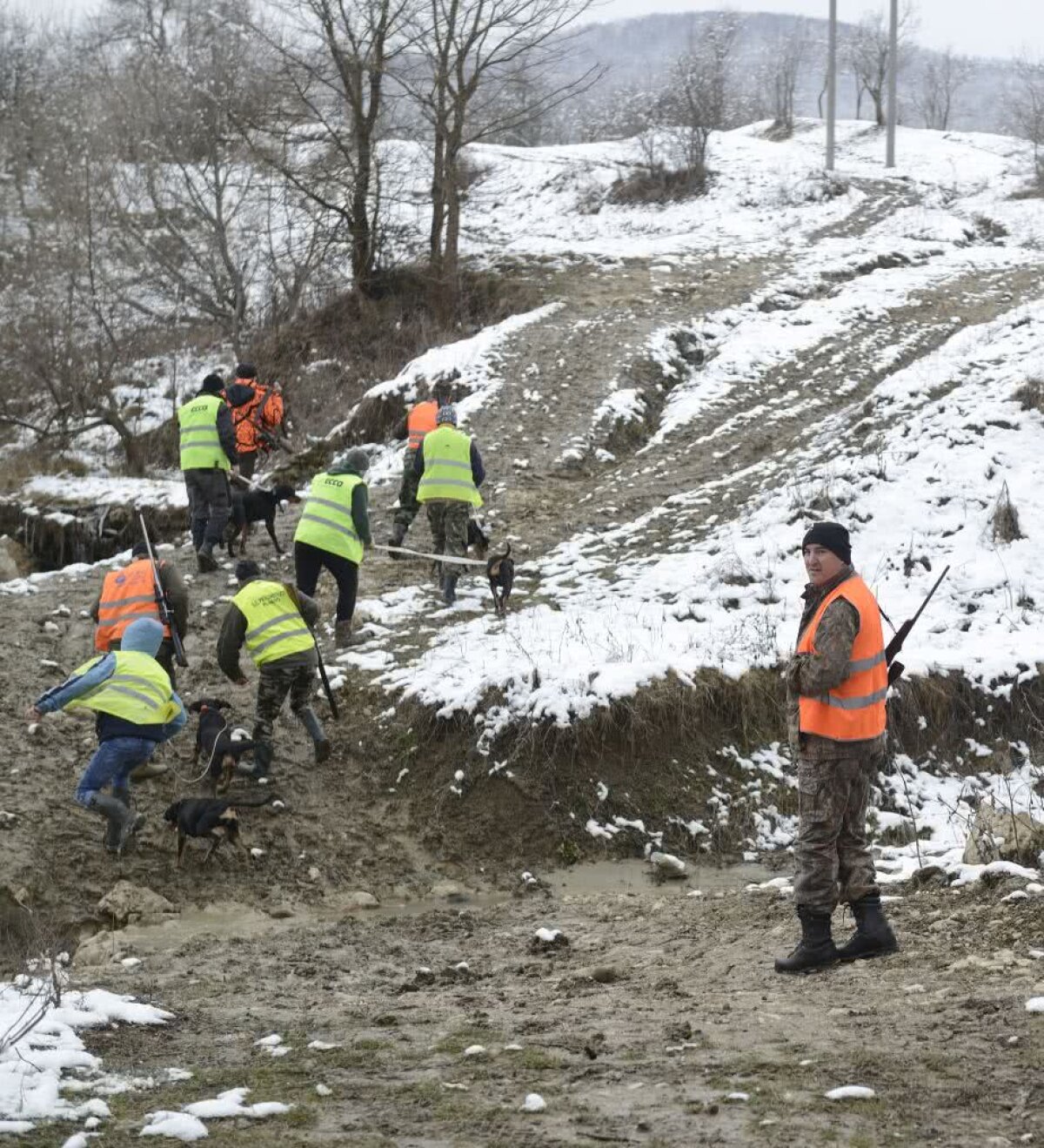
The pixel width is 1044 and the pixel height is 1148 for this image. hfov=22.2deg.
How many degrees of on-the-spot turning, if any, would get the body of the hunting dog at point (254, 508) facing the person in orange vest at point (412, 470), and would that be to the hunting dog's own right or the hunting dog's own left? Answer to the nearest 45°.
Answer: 0° — it already faces them

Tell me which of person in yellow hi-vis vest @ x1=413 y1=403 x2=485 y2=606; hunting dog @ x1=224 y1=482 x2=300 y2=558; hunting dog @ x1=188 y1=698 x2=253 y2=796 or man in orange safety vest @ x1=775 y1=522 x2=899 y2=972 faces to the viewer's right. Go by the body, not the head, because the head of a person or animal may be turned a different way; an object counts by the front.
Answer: hunting dog @ x1=224 y1=482 x2=300 y2=558

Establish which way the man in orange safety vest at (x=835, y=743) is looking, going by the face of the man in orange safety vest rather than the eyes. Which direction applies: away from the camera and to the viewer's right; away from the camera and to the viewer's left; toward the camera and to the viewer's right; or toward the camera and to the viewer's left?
toward the camera and to the viewer's left

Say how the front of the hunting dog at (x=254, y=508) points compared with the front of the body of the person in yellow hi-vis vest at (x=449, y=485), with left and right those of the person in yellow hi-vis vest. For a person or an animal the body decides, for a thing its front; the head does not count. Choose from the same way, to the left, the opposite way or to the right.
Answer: to the right

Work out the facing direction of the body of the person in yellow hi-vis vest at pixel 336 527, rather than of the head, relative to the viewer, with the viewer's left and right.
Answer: facing away from the viewer and to the right of the viewer

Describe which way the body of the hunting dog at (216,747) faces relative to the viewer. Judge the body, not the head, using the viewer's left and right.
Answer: facing away from the viewer

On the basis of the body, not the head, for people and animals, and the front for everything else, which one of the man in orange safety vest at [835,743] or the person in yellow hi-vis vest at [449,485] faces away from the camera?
the person in yellow hi-vis vest

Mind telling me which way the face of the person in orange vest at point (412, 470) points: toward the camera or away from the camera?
away from the camera

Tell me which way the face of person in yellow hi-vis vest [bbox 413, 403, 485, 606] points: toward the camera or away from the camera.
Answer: away from the camera

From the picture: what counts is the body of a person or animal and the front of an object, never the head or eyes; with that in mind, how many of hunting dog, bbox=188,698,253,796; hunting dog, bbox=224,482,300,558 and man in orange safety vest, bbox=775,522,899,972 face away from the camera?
1

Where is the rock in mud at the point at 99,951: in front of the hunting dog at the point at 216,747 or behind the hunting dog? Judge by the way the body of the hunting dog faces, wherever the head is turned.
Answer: behind

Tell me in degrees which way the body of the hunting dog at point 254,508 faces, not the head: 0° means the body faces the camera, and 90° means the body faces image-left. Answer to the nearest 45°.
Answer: approximately 270°

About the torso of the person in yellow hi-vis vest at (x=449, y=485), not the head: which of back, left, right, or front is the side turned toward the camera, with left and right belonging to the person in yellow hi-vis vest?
back

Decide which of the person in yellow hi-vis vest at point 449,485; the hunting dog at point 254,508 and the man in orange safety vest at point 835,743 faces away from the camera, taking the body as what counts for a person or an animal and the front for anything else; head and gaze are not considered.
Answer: the person in yellow hi-vis vest

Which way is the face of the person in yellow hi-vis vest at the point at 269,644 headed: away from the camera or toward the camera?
away from the camera

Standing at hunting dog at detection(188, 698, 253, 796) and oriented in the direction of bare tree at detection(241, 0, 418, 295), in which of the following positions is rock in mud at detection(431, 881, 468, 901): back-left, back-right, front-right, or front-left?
back-right

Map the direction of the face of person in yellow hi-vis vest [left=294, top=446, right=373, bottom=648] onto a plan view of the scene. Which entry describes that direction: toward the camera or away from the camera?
away from the camera
